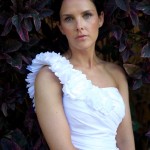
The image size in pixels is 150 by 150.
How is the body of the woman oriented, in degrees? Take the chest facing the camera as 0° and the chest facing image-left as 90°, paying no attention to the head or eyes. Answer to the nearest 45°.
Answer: approximately 315°
